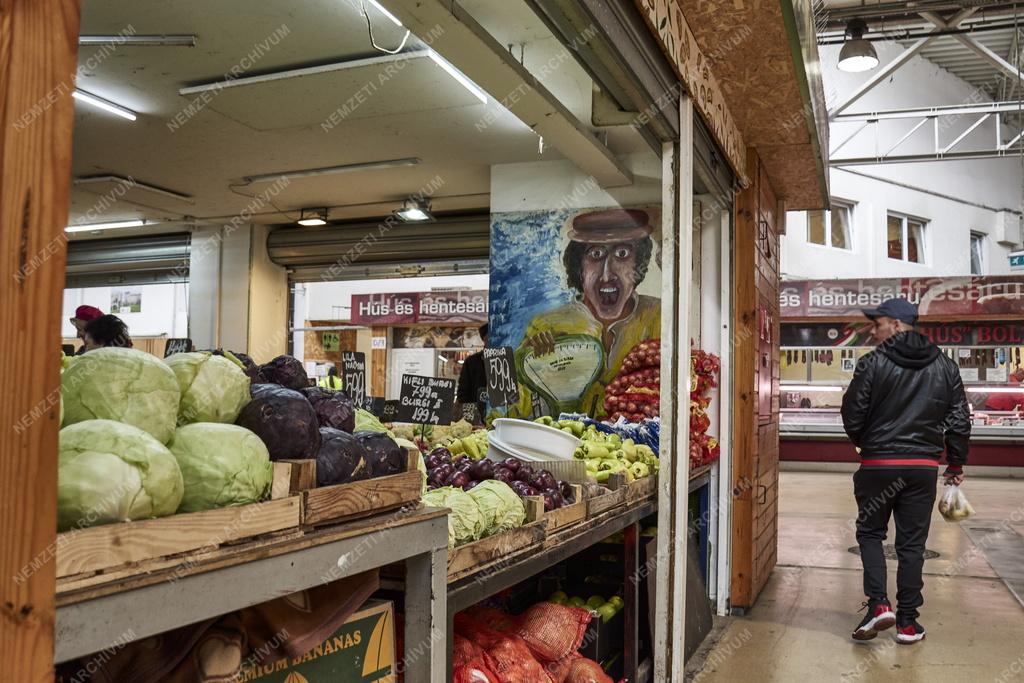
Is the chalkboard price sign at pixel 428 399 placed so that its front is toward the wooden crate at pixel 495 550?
yes

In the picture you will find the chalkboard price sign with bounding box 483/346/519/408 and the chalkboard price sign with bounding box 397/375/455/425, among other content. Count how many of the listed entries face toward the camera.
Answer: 2

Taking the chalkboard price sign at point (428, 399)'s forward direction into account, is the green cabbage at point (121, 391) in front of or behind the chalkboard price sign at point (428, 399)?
in front

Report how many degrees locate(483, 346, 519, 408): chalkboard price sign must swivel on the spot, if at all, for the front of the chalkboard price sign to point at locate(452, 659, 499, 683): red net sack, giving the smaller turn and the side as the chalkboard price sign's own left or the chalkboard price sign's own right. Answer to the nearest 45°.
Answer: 0° — it already faces it

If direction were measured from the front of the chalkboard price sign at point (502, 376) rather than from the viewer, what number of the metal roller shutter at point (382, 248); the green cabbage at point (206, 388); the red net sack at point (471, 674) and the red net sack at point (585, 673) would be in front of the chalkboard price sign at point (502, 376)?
3

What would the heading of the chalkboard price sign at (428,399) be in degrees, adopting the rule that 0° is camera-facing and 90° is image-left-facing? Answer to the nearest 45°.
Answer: approximately 0°

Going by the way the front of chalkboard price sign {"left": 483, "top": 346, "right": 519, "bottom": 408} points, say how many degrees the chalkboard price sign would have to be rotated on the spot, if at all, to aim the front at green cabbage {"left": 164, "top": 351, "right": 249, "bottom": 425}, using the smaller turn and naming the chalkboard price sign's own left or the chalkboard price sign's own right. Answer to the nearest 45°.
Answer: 0° — it already faces it

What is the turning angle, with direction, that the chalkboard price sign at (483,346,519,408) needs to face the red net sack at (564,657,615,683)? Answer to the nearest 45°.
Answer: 0° — it already faces it

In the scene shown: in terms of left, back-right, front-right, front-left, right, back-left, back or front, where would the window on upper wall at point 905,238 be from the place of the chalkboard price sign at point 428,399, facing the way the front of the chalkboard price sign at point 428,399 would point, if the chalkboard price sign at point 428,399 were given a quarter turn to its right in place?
back-right

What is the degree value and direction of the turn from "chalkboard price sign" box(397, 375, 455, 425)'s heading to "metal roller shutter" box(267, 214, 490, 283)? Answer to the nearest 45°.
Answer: approximately 180°

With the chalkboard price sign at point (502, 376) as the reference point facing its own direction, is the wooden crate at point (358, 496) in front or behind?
in front

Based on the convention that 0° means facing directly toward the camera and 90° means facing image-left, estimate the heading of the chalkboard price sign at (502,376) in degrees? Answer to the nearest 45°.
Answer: approximately 0°

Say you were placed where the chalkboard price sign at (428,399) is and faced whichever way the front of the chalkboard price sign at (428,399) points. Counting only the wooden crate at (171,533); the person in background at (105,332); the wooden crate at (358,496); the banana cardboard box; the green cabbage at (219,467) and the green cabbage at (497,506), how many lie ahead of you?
5
